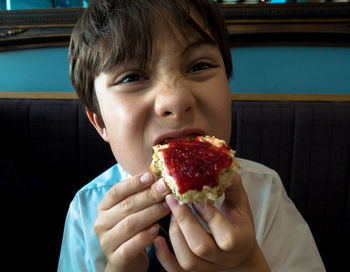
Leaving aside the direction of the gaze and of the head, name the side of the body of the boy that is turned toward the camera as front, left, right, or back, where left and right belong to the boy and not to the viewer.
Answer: front

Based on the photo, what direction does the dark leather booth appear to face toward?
toward the camera

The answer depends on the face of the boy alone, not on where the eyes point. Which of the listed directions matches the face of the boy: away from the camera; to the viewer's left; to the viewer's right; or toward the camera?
toward the camera
